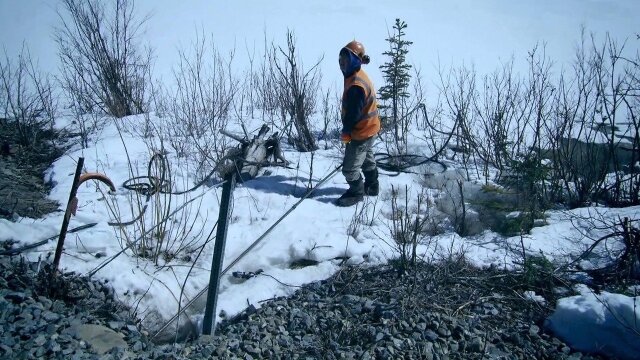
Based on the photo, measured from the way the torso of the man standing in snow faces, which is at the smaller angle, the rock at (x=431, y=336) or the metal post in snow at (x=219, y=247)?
the metal post in snow

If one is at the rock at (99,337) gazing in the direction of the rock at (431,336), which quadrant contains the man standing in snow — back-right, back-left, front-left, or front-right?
front-left

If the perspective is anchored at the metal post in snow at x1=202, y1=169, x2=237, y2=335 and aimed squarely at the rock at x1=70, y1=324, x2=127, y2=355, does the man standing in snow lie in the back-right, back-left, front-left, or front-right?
back-right

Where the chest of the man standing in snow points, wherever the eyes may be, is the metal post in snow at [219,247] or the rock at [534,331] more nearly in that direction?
the metal post in snow

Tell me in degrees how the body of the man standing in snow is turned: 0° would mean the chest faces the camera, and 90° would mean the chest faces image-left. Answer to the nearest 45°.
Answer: approximately 90°

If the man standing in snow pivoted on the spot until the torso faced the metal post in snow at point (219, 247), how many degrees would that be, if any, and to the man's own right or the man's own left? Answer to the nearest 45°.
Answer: approximately 90° to the man's own left

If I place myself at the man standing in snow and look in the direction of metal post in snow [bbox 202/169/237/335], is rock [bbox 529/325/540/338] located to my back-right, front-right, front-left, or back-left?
front-left

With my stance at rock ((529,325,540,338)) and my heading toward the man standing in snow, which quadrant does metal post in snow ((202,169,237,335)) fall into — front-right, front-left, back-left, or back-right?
front-left

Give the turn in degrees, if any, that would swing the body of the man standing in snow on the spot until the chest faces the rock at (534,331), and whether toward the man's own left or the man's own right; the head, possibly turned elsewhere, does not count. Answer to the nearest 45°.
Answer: approximately 135° to the man's own left

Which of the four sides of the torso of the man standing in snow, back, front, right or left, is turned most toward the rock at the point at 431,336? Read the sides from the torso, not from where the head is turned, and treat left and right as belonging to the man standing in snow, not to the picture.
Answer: left

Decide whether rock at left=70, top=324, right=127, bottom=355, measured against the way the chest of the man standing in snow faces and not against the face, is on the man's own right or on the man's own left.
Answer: on the man's own left
